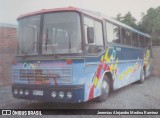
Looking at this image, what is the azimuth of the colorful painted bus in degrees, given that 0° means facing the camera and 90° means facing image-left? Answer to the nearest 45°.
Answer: approximately 45°

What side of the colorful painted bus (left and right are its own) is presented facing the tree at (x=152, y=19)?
back
